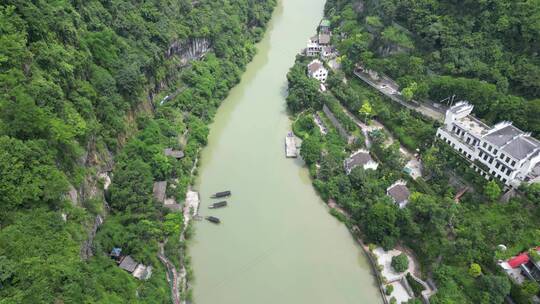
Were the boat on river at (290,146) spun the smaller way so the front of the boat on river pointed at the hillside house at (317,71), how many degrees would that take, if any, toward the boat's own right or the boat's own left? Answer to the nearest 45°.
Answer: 0° — it already faces it

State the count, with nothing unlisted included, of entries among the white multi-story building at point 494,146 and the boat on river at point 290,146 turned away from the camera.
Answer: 1

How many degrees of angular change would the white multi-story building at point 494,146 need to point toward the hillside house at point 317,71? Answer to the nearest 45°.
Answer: approximately 45° to its right

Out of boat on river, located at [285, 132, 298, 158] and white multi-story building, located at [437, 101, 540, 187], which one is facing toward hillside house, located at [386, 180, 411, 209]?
the white multi-story building

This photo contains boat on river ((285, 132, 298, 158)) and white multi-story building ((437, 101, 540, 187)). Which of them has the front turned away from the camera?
the boat on river

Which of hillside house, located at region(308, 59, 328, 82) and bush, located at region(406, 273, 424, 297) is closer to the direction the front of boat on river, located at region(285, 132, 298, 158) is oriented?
the hillside house

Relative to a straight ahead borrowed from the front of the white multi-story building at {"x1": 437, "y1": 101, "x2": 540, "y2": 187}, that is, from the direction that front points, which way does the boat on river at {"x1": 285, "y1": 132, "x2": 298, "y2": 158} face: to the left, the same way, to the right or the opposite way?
to the right

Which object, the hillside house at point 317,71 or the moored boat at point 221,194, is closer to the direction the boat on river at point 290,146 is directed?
the hillside house

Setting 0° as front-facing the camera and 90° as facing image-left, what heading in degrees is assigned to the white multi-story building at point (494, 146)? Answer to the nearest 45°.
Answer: approximately 45°

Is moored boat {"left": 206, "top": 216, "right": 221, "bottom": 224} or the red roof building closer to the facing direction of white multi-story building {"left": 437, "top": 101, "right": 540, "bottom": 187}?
the moored boat

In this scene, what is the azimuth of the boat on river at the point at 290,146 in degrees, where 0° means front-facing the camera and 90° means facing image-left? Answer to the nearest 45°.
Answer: approximately 180°

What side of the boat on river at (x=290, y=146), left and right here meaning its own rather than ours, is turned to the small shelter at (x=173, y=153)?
left
